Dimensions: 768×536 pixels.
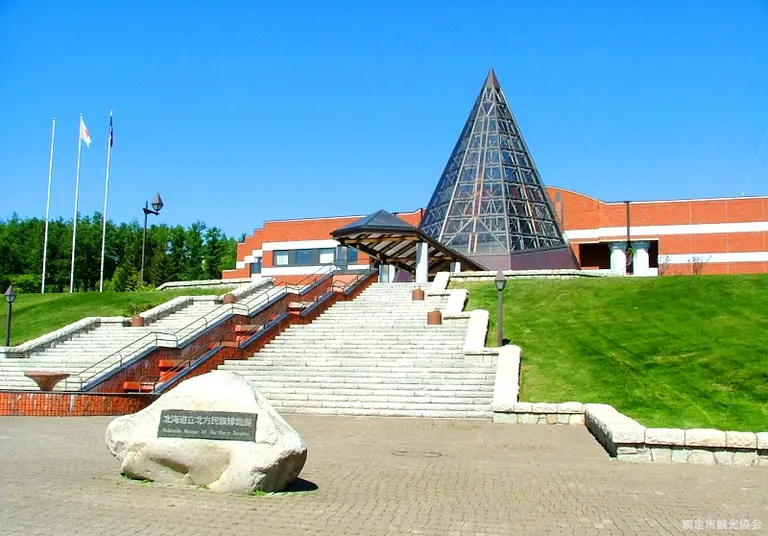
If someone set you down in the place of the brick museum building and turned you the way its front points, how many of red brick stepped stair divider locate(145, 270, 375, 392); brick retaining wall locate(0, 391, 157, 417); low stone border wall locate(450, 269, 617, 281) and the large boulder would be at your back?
0

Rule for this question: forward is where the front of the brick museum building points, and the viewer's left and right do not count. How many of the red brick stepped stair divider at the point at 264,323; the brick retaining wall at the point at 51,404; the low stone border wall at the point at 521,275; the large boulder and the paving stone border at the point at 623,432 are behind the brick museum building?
0

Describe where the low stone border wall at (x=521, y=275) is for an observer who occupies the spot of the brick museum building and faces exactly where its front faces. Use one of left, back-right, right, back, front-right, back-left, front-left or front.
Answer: front

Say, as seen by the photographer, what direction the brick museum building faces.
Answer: facing the viewer

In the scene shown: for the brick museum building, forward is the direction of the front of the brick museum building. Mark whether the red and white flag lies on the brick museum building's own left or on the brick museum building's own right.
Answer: on the brick museum building's own right

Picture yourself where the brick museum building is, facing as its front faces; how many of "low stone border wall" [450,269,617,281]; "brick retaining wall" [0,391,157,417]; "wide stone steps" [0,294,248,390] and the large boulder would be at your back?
0

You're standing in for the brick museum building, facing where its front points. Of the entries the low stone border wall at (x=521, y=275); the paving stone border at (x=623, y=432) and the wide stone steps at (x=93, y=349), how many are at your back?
0

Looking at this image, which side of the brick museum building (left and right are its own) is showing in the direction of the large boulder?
front

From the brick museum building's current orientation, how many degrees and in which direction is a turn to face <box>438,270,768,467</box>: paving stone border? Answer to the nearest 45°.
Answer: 0° — it already faces it

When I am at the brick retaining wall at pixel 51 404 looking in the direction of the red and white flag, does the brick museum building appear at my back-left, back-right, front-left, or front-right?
front-right

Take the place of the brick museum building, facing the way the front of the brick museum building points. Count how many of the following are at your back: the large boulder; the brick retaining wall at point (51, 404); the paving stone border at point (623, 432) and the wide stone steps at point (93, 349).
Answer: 0

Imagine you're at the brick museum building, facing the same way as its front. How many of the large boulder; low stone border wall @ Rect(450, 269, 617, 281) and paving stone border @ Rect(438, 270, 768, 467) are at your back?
0

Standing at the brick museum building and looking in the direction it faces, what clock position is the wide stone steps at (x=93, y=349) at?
The wide stone steps is roughly at 1 o'clock from the brick museum building.

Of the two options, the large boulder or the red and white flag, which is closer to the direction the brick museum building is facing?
the large boulder

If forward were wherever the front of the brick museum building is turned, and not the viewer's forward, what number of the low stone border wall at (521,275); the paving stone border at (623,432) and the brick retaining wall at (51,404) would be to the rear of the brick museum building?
0
